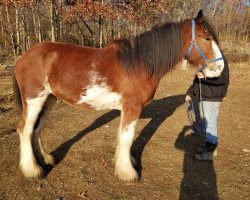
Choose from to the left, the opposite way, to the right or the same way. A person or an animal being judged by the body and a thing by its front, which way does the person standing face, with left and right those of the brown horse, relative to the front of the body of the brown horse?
the opposite way

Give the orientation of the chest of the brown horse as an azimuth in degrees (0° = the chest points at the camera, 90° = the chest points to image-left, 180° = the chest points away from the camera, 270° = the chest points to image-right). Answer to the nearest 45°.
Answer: approximately 270°

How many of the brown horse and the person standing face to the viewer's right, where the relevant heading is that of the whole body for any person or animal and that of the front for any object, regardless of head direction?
1

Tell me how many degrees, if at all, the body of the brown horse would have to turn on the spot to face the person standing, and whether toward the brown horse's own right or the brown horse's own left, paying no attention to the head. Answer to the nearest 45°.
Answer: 0° — it already faces them

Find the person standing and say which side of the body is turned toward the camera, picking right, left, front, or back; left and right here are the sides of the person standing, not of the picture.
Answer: left

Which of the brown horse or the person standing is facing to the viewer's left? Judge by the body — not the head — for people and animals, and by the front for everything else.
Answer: the person standing

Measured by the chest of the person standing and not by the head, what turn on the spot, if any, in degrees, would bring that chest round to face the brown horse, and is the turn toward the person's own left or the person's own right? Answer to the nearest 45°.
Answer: approximately 45° to the person's own left
